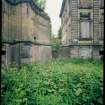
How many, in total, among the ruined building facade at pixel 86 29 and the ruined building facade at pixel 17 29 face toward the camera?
2

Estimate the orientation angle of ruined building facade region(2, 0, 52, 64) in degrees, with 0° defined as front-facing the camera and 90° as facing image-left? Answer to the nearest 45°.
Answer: approximately 0°
